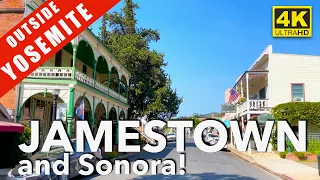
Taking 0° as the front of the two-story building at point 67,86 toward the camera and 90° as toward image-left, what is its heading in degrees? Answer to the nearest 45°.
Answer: approximately 315°

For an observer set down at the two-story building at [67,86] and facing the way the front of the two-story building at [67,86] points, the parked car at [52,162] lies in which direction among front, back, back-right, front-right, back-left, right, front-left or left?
front-right

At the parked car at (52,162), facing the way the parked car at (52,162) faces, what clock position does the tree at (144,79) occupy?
The tree is roughly at 5 o'clock from the parked car.

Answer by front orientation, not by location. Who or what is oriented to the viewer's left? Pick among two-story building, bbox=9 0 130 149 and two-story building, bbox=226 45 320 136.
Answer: two-story building, bbox=226 45 320 136

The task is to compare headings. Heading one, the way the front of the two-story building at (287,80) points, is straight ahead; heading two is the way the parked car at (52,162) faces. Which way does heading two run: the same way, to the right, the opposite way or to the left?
to the left

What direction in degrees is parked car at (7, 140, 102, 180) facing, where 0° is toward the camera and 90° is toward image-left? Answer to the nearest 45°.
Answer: approximately 45°

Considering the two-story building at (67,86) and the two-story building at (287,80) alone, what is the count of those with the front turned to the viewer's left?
1

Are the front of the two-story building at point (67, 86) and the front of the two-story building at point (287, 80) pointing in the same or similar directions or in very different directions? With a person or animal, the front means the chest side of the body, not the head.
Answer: very different directions

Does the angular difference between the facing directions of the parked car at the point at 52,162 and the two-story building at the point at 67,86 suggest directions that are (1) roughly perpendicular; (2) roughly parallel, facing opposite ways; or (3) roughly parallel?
roughly perpendicular

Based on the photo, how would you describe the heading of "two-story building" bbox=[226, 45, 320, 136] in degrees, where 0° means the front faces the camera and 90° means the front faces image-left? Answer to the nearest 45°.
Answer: approximately 90°

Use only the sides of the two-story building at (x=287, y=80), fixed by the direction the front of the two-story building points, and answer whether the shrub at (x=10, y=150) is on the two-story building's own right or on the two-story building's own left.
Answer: on the two-story building's own left

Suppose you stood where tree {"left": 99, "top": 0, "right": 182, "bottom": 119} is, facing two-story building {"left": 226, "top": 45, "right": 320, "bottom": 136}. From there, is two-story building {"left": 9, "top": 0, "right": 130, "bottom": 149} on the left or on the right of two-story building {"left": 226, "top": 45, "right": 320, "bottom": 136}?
right
